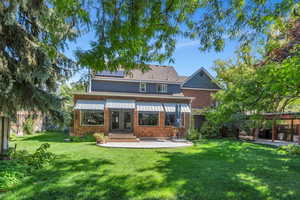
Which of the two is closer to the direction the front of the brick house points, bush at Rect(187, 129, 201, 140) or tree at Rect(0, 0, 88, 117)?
the tree

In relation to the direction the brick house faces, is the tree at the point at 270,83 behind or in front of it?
in front

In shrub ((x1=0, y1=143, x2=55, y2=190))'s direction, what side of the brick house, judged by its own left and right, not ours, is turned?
front

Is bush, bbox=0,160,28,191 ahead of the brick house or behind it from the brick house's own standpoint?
ahead

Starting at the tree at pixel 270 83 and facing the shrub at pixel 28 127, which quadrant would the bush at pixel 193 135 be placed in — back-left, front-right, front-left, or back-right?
front-right

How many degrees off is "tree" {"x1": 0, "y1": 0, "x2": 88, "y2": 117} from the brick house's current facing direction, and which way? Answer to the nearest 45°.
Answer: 0° — it already faces it

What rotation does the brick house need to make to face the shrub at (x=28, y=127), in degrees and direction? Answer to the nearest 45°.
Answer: approximately 90° to its right

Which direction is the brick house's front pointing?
toward the camera

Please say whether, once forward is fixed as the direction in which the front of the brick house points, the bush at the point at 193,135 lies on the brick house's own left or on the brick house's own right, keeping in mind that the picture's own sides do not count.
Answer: on the brick house's own left
